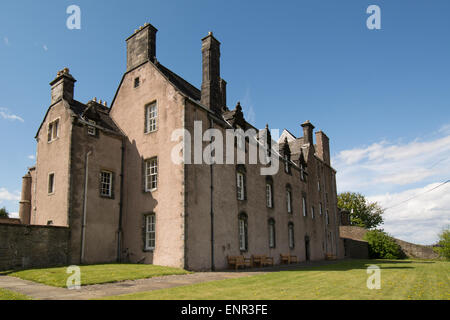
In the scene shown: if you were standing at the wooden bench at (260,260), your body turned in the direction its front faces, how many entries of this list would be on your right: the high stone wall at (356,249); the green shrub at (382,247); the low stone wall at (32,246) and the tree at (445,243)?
1

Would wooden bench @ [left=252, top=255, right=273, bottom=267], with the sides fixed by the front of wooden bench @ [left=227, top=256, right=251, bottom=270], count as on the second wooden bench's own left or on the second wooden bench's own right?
on the second wooden bench's own left

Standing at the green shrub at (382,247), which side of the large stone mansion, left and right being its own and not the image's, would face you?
left

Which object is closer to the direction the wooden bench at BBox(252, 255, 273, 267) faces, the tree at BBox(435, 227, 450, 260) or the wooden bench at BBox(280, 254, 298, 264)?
the tree

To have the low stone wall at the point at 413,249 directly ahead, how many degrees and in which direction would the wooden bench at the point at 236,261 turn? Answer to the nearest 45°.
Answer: approximately 90° to its left

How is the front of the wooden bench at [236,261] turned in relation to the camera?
facing the viewer and to the right of the viewer

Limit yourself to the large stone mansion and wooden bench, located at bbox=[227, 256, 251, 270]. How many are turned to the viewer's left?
0
